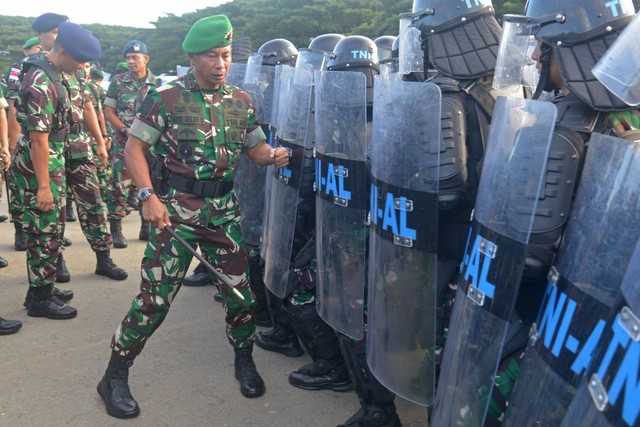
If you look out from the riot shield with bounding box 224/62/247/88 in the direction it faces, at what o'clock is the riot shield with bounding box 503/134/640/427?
the riot shield with bounding box 503/134/640/427 is roughly at 10 o'clock from the riot shield with bounding box 224/62/247/88.

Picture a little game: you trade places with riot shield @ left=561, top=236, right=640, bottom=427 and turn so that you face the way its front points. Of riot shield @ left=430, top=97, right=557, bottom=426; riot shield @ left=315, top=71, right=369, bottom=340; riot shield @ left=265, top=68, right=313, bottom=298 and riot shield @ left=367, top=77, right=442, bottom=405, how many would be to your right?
4

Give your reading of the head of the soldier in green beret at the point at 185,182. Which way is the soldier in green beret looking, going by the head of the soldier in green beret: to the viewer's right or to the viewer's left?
to the viewer's right

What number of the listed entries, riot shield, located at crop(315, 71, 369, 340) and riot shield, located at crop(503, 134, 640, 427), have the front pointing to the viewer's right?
0

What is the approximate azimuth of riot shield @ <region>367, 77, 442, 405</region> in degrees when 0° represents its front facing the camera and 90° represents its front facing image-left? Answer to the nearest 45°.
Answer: approximately 45°

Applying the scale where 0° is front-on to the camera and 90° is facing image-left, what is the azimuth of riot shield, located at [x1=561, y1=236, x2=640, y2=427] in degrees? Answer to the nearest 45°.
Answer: approximately 45°

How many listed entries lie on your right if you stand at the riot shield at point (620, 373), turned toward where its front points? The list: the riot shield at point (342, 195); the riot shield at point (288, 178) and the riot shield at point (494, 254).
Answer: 3

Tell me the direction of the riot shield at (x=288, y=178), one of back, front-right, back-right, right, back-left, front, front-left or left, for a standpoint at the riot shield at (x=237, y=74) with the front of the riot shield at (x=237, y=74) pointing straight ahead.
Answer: front-left

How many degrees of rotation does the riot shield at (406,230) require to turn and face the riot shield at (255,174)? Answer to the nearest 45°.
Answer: approximately 90° to its right

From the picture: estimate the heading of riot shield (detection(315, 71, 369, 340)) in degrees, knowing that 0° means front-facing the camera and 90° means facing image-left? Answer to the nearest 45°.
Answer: approximately 45°

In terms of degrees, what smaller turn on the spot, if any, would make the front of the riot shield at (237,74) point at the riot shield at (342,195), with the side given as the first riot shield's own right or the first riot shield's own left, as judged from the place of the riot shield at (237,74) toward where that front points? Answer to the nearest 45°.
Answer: approximately 45° to the first riot shield's own left

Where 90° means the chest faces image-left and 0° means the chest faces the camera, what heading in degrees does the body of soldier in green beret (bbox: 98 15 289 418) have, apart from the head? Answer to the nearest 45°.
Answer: approximately 315°

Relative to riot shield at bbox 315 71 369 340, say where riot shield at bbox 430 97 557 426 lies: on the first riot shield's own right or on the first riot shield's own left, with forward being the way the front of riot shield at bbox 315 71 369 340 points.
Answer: on the first riot shield's own left

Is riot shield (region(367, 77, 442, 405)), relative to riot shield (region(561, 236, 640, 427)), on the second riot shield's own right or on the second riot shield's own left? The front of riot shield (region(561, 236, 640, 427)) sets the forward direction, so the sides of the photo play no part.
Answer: on the second riot shield's own right

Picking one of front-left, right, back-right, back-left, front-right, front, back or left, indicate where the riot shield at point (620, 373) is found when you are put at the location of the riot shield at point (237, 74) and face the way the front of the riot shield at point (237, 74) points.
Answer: front-left
